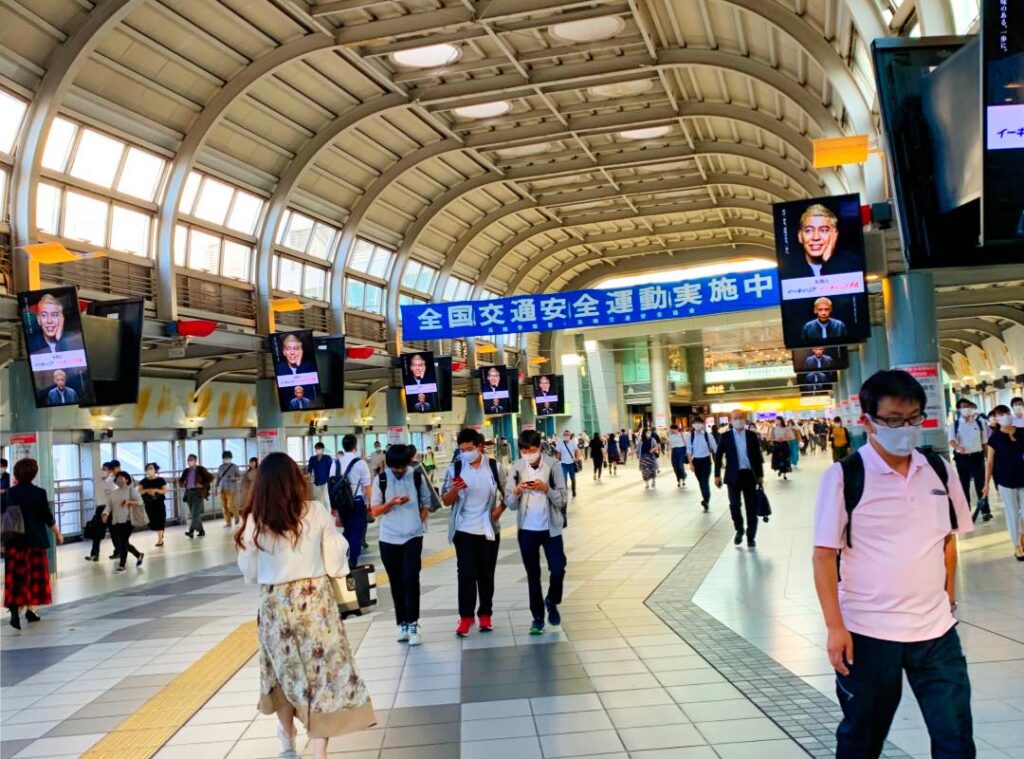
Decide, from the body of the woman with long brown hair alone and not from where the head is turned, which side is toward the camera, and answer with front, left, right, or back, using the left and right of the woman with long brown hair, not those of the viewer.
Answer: back

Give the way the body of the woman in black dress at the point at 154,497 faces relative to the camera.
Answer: toward the camera

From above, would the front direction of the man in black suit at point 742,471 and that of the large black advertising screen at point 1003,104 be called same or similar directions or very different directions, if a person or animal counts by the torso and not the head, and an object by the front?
same or similar directions

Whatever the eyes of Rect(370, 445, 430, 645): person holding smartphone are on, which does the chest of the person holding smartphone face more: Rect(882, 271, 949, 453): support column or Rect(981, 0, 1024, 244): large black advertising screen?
the large black advertising screen

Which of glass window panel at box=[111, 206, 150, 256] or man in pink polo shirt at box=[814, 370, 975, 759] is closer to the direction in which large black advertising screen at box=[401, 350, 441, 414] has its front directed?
the man in pink polo shirt

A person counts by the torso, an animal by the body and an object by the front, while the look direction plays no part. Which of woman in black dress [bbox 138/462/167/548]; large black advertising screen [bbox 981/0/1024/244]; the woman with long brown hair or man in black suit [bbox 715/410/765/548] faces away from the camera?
the woman with long brown hair

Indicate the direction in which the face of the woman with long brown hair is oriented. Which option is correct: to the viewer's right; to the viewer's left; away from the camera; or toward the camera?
away from the camera

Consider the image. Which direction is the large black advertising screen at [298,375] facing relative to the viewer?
toward the camera

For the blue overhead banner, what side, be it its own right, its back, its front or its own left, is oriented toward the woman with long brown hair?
front

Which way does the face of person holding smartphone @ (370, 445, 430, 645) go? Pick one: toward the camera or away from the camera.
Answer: toward the camera

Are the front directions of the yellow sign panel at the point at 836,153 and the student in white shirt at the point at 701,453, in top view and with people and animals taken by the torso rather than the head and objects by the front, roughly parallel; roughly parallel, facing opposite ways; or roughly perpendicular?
roughly parallel

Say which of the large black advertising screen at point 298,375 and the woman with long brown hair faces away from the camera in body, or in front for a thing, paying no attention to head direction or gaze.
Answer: the woman with long brown hair

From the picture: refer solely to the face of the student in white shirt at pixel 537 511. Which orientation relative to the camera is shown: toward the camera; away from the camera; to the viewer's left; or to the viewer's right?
toward the camera

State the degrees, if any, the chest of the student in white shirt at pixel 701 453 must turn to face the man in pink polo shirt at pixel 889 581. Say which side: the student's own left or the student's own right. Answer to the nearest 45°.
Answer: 0° — they already face them

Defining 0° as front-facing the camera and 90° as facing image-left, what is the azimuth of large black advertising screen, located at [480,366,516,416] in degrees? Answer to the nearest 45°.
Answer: approximately 0°
